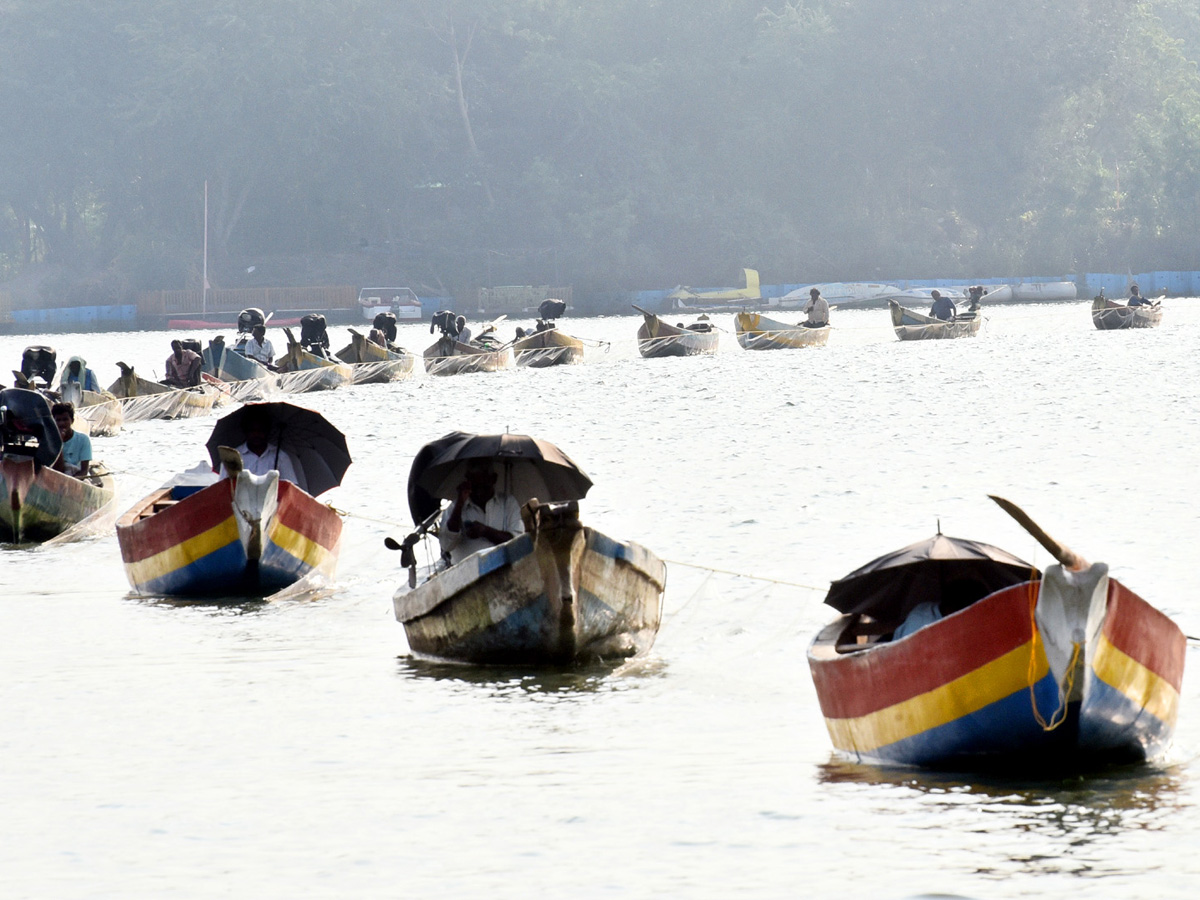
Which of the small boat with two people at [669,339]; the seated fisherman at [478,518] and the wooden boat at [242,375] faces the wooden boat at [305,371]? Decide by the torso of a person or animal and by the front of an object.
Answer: the small boat with two people

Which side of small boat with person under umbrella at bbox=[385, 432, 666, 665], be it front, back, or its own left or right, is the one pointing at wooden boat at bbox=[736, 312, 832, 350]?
back

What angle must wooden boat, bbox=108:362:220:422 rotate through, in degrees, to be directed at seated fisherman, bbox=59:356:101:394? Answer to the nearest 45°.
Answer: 0° — it already faces them

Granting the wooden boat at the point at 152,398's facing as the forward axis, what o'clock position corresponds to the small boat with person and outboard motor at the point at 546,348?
The small boat with person and outboard motor is roughly at 6 o'clock from the wooden boat.

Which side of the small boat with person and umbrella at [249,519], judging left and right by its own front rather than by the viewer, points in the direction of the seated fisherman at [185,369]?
back

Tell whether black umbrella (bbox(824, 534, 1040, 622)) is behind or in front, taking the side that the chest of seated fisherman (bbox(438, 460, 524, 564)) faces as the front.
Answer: in front

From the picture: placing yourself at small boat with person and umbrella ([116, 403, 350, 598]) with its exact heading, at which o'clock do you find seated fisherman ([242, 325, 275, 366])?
The seated fisherman is roughly at 6 o'clock from the small boat with person and umbrella.

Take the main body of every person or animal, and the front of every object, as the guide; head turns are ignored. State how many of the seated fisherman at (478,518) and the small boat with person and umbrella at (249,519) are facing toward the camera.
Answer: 2

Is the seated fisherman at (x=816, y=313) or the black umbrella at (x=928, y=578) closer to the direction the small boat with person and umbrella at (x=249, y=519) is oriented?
the black umbrella

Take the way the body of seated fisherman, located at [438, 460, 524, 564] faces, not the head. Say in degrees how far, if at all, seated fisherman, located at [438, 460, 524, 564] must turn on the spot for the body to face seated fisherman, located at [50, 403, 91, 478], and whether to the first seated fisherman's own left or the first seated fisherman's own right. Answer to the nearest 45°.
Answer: approximately 135° to the first seated fisherman's own right

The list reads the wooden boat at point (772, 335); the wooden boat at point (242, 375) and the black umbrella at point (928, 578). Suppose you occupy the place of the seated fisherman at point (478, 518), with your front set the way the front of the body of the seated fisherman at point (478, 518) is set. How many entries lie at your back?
2

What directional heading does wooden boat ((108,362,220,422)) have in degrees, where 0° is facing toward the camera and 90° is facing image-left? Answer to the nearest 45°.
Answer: approximately 45°

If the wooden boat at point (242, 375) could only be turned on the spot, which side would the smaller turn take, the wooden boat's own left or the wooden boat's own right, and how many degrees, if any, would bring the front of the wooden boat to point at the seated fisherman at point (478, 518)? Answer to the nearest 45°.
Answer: approximately 45° to the wooden boat's own left

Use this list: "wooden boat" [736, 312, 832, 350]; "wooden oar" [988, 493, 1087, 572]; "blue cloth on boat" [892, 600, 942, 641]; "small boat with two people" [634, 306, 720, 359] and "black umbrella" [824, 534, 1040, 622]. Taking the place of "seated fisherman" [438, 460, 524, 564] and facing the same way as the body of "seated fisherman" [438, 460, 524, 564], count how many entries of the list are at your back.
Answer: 2

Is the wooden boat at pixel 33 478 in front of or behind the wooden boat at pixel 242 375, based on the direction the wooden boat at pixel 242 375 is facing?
in front

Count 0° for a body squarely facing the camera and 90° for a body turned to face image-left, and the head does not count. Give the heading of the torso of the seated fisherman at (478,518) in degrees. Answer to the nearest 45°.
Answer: approximately 0°

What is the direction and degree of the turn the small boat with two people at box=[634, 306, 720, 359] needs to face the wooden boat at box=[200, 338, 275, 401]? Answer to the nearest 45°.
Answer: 0° — it already faces it

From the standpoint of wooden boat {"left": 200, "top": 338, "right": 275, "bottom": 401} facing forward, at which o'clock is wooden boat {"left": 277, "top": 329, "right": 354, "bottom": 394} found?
wooden boat {"left": 277, "top": 329, "right": 354, "bottom": 394} is roughly at 5 o'clock from wooden boat {"left": 200, "top": 338, "right": 275, "bottom": 401}.
